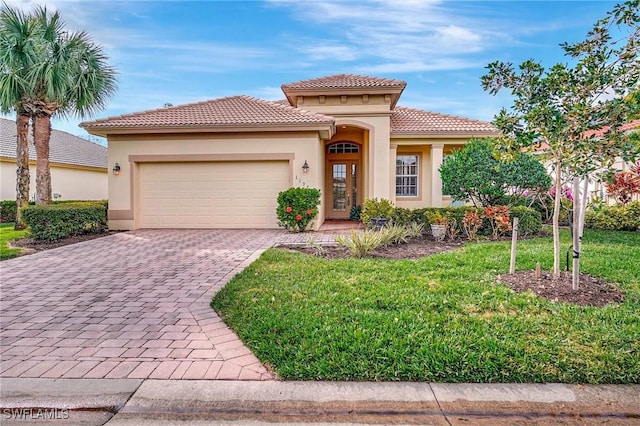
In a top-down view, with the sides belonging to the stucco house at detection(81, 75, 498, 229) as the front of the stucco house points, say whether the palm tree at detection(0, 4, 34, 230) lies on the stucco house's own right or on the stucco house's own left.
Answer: on the stucco house's own right

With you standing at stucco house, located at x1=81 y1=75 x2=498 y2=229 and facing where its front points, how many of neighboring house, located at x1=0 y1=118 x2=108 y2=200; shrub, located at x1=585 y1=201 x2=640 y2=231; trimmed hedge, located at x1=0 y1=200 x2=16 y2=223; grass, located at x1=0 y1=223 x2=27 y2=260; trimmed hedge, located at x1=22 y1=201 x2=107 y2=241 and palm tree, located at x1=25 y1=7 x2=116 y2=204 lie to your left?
1

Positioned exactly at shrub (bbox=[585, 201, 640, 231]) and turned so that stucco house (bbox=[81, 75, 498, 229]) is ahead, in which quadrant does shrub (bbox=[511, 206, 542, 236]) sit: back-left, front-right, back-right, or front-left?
front-left

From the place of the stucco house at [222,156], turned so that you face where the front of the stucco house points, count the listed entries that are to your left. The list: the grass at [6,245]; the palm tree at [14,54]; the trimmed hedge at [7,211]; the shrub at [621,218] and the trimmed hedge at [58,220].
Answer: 1

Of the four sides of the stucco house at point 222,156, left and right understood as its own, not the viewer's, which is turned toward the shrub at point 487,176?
left

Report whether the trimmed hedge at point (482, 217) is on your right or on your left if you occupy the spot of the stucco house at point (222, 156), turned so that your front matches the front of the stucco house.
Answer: on your left

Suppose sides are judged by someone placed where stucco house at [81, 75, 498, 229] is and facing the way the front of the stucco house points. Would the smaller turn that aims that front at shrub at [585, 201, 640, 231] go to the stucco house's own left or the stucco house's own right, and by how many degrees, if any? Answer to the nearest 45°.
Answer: approximately 90° to the stucco house's own left

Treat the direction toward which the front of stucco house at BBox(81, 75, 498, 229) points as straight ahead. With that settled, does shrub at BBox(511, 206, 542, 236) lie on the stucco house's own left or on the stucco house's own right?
on the stucco house's own left

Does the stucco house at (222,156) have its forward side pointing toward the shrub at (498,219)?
no

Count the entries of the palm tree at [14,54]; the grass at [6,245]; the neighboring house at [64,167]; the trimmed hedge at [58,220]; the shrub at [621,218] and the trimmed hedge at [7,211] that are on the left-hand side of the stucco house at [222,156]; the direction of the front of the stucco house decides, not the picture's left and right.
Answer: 1

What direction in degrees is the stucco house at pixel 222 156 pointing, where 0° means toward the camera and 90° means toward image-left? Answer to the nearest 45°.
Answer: approximately 0°

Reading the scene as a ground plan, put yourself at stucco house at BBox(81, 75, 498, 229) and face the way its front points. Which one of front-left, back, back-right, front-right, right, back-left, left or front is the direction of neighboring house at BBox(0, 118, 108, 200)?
back-right

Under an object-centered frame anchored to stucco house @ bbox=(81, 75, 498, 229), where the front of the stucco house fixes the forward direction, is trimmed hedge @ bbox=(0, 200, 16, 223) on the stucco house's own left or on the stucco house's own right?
on the stucco house's own right

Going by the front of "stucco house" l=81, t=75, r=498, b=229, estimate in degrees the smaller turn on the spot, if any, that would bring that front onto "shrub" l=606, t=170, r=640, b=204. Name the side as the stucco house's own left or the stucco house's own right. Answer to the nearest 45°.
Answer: approximately 90° to the stucco house's own left

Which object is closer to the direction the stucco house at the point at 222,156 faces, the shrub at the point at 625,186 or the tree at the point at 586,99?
the tree

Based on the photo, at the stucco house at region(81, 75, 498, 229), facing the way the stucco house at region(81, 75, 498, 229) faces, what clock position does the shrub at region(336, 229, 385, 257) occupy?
The shrub is roughly at 11 o'clock from the stucco house.

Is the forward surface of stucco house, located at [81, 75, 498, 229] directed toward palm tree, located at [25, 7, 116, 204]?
no

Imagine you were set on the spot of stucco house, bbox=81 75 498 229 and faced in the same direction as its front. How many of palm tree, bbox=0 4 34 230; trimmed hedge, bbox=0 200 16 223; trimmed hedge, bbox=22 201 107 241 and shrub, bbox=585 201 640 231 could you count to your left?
1

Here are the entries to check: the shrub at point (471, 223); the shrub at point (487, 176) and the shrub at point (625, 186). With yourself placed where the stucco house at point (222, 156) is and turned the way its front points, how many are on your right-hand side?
0

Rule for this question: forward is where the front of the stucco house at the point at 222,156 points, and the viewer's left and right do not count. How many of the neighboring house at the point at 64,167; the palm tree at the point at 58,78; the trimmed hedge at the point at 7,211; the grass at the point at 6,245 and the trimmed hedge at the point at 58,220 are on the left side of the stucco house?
0

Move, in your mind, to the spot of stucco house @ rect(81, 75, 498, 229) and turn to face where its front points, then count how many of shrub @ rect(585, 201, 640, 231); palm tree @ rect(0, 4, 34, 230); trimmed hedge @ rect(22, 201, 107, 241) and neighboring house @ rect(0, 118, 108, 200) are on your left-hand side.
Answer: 1
